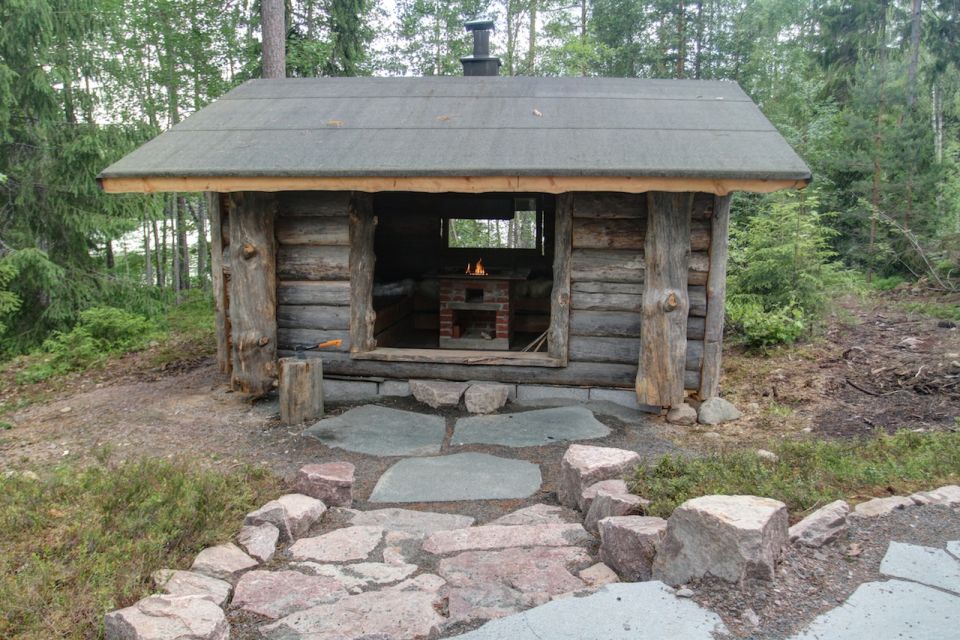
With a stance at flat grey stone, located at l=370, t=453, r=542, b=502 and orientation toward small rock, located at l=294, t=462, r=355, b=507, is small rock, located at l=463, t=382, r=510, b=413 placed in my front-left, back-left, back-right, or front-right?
back-right

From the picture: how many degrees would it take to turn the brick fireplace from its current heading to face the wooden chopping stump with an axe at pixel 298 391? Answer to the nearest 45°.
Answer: approximately 45° to its right

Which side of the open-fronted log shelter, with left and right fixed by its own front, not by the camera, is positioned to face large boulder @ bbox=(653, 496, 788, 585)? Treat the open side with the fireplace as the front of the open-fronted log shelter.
front

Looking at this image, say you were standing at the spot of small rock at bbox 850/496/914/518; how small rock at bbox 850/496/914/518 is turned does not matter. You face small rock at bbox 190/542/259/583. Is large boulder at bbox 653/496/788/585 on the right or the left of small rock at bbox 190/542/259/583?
left

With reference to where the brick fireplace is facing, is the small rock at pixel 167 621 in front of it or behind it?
in front

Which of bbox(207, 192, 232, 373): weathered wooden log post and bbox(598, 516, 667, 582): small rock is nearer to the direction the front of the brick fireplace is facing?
the small rock

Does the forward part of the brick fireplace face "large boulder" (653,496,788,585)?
yes

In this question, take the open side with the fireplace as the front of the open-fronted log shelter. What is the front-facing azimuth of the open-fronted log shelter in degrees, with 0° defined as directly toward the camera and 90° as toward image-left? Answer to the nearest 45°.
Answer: approximately 0°

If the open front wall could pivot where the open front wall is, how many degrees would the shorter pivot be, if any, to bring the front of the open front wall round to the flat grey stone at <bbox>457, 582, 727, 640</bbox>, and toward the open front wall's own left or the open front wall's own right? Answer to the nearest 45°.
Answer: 0° — it already faces it

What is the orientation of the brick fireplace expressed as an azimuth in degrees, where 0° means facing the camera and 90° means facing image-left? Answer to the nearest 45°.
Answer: approximately 0°

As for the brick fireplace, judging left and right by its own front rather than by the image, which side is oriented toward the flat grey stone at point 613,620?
front

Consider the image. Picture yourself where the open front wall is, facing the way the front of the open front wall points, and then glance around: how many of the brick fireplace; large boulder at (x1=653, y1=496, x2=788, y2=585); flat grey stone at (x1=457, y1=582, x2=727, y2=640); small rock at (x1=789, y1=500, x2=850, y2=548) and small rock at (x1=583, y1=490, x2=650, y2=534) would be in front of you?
4

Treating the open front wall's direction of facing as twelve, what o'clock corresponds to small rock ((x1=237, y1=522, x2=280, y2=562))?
The small rock is roughly at 1 o'clock from the open front wall.

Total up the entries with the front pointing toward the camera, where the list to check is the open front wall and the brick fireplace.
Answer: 2
